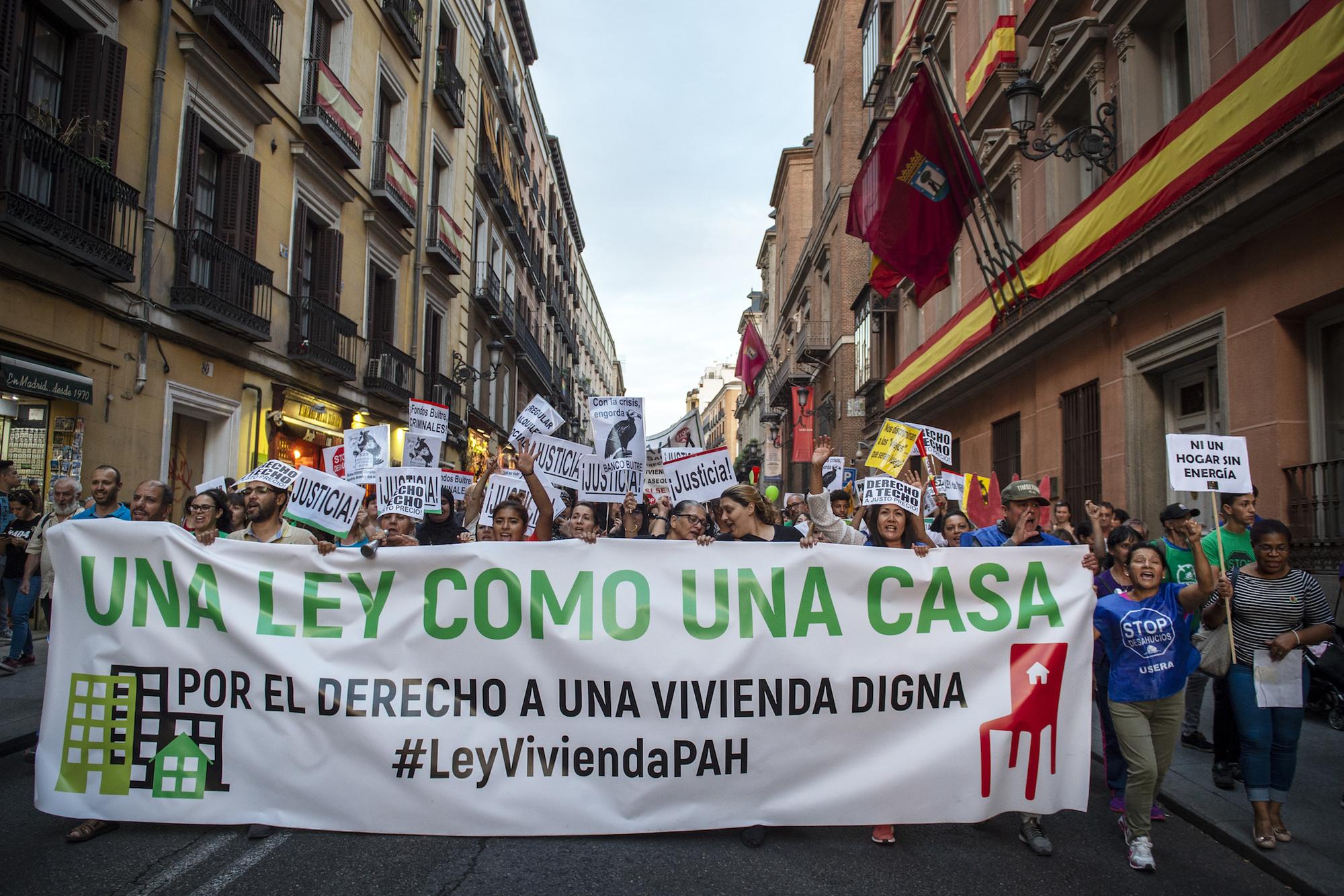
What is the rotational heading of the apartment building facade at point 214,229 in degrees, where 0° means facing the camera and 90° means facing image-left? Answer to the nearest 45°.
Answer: approximately 315°

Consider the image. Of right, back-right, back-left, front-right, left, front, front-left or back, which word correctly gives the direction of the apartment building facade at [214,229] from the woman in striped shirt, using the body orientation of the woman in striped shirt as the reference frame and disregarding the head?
right

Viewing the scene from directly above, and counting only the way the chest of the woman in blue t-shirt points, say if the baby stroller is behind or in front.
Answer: behind

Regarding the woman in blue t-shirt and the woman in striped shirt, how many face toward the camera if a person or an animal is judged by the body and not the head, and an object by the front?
2

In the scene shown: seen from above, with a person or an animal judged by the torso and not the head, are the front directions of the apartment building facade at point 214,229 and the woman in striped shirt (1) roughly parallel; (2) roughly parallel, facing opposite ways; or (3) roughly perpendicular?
roughly perpendicular

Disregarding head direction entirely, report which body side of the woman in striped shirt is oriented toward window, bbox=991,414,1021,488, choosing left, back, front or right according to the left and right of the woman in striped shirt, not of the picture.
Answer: back

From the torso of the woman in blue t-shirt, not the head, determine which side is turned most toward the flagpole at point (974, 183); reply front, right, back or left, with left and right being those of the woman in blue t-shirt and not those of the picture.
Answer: back

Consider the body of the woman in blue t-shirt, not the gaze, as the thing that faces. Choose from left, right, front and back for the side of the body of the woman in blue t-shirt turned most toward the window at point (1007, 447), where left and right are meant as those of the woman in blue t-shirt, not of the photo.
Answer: back

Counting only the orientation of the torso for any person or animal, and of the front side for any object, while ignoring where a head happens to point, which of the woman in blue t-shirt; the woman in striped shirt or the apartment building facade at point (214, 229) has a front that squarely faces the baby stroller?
the apartment building facade

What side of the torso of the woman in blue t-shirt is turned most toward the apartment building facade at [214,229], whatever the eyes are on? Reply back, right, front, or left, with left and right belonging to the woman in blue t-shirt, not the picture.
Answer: right

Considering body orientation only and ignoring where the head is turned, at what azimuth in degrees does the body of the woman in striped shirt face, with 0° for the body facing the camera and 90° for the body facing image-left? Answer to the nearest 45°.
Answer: approximately 0°
